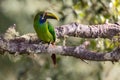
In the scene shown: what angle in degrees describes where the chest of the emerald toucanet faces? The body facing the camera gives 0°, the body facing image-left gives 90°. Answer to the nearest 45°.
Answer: approximately 45°
